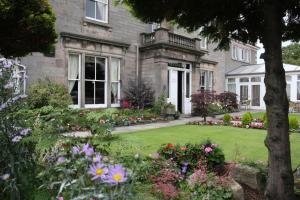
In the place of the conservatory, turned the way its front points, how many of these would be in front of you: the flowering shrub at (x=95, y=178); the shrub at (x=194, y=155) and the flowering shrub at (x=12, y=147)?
3

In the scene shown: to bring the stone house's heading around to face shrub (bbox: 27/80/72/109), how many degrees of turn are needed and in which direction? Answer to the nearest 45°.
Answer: approximately 90° to its right

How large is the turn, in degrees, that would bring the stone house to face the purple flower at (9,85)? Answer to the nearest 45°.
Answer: approximately 45° to its right

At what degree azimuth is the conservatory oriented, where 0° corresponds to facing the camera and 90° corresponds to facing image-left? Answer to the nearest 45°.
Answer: approximately 0°

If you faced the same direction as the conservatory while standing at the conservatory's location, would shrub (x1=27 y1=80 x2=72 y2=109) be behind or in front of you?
in front

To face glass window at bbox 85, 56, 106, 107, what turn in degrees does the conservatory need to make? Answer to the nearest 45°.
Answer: approximately 45° to its right

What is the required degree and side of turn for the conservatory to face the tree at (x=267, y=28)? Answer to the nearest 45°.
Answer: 0° — it already faces it

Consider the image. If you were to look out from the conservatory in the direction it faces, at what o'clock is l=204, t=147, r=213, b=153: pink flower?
The pink flower is roughly at 12 o'clock from the conservatory.

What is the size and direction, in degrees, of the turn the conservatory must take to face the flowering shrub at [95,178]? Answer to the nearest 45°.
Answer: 0° — it already faces it

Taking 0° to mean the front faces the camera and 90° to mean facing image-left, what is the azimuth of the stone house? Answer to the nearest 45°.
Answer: approximately 315°
